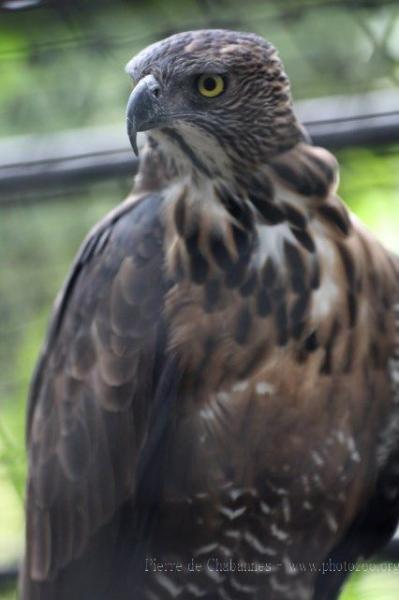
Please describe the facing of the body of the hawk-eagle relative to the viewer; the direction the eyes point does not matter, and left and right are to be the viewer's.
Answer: facing the viewer and to the right of the viewer
